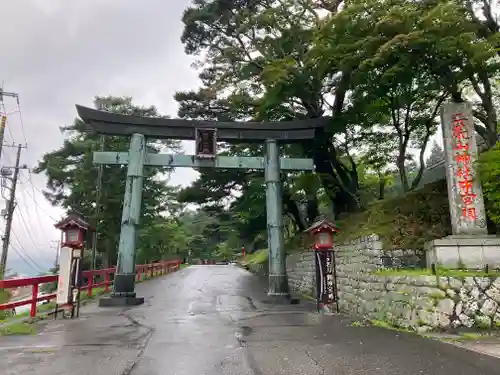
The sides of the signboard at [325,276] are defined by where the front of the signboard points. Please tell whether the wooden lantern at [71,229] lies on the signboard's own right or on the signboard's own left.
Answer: on the signboard's own right

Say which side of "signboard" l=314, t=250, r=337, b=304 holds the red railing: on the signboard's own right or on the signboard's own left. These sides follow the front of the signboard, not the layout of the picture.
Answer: on the signboard's own right

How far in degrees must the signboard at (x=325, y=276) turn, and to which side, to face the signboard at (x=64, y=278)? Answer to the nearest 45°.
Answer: approximately 90° to its right

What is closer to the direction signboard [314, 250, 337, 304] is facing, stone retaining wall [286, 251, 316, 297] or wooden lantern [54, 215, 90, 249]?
the wooden lantern

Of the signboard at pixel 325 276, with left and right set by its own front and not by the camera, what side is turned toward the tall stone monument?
left

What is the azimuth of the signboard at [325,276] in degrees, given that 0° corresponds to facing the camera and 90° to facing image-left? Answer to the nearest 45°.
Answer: approximately 0°

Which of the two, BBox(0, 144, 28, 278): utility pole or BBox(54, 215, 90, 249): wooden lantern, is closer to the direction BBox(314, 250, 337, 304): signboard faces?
the wooden lantern
